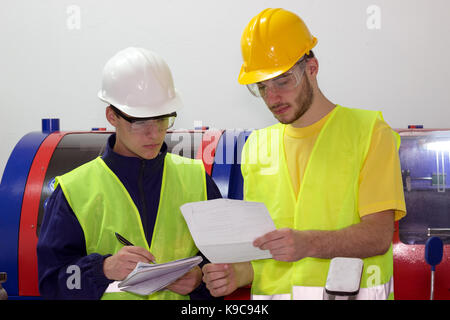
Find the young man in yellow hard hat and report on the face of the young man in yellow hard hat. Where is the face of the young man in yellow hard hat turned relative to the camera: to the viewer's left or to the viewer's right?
to the viewer's left

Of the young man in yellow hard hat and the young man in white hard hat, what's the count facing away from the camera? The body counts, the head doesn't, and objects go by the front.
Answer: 0

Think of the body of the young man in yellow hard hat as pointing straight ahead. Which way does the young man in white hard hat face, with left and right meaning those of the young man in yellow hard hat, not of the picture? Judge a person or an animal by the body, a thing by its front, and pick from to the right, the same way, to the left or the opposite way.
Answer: to the left

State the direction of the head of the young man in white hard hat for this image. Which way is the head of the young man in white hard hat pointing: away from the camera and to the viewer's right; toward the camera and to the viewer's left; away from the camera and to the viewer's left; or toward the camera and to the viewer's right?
toward the camera and to the viewer's right

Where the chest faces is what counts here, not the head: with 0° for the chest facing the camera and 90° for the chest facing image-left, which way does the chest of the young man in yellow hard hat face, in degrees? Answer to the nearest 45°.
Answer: approximately 45°
